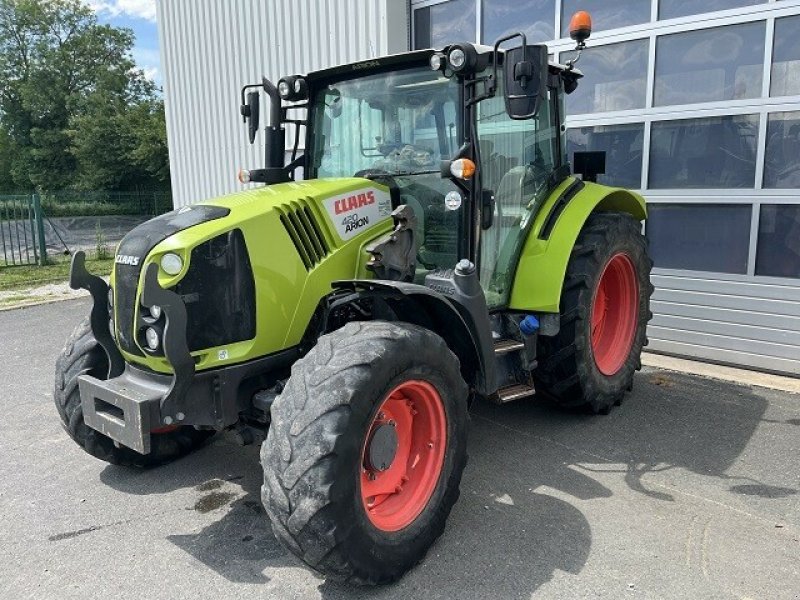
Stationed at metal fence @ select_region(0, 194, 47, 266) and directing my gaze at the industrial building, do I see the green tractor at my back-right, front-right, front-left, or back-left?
front-right

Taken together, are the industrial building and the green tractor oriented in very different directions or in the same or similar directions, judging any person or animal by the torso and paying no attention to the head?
same or similar directions

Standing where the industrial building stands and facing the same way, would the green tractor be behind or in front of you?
in front

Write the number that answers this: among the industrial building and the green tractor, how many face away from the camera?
0

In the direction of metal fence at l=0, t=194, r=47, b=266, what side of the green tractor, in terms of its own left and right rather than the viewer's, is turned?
right

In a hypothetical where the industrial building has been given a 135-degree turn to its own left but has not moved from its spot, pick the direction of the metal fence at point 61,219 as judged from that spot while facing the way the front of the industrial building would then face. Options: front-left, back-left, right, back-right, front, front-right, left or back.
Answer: back-left

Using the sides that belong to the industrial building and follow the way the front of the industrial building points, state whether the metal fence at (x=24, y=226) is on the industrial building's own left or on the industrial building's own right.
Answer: on the industrial building's own right

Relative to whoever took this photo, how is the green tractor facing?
facing the viewer and to the left of the viewer

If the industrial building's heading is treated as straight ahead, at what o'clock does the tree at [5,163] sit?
The tree is roughly at 3 o'clock from the industrial building.

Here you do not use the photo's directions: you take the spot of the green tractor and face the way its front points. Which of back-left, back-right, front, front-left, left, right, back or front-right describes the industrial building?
back

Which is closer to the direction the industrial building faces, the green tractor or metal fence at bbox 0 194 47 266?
the green tractor
